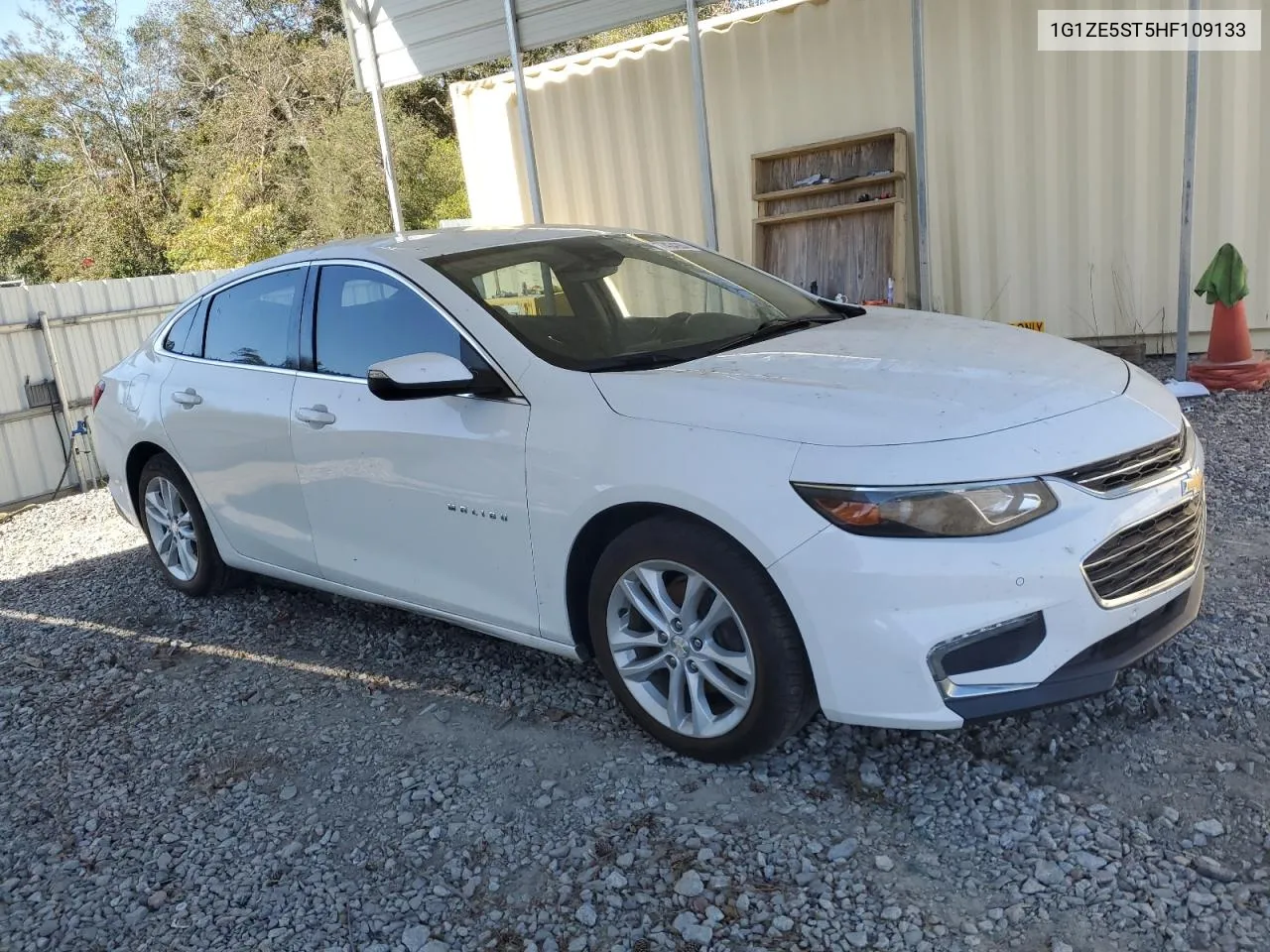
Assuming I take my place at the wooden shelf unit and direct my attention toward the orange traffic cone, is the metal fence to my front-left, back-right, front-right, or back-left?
back-right

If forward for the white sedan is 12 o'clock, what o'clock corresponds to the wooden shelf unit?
The wooden shelf unit is roughly at 8 o'clock from the white sedan.

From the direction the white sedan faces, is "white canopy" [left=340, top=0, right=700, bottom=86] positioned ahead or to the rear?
to the rear

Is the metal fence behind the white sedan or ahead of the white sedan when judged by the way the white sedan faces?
behind

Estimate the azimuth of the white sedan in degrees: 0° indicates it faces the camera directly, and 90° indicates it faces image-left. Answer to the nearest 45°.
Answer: approximately 315°

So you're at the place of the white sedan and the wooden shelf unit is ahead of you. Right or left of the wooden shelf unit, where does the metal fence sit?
left

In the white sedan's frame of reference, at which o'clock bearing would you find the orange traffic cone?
The orange traffic cone is roughly at 9 o'clock from the white sedan.

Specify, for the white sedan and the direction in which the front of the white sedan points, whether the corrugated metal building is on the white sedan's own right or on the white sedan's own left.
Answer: on the white sedan's own left
